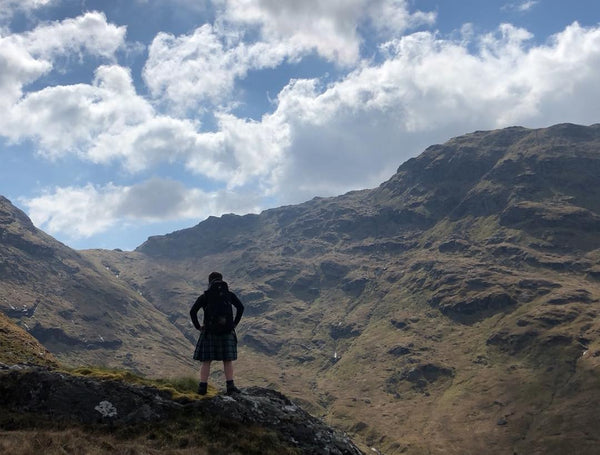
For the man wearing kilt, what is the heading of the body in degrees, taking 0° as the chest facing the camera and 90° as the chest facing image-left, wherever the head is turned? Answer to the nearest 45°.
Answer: approximately 180°
